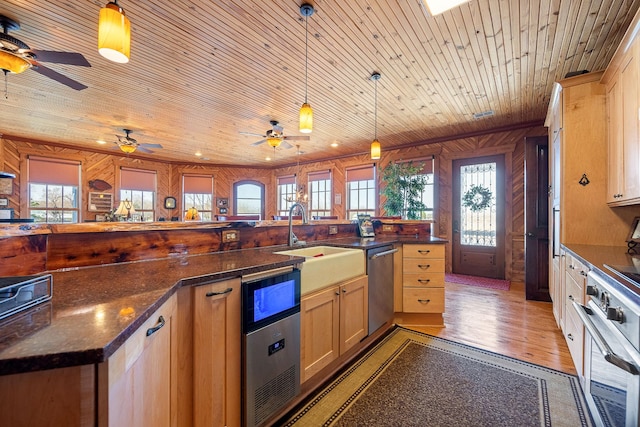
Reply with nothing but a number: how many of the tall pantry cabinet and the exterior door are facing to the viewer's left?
1

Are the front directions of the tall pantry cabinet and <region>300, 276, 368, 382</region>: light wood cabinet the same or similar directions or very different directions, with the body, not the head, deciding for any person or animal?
very different directions

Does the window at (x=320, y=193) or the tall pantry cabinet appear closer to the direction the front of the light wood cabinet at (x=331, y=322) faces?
the tall pantry cabinet

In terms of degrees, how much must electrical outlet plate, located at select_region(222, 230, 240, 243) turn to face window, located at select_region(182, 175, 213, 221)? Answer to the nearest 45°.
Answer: approximately 180°

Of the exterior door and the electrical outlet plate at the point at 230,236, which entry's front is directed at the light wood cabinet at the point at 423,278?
the exterior door

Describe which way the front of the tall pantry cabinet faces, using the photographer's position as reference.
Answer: facing to the left of the viewer

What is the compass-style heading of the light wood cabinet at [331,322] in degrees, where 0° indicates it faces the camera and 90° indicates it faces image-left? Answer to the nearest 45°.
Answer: approximately 315°

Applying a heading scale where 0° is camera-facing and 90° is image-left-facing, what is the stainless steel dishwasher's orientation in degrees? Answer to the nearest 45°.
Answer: approximately 315°
